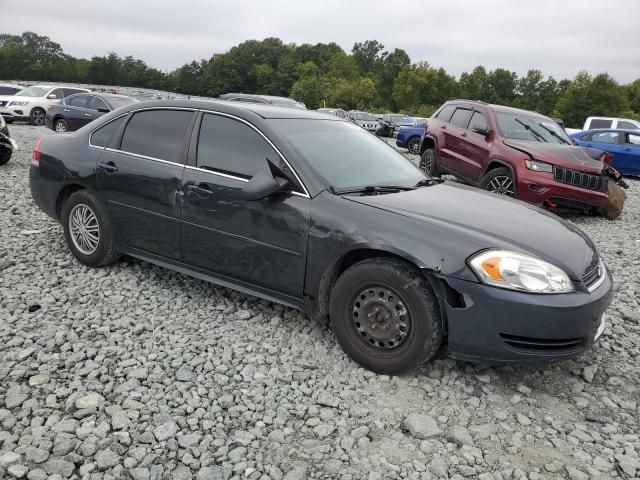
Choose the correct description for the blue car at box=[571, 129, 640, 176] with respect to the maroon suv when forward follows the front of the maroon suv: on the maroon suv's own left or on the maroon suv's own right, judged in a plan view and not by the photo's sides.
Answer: on the maroon suv's own left

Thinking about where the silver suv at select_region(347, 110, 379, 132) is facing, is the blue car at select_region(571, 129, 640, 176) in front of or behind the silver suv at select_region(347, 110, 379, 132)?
in front

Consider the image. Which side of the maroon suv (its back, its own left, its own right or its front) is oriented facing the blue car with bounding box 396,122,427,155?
back

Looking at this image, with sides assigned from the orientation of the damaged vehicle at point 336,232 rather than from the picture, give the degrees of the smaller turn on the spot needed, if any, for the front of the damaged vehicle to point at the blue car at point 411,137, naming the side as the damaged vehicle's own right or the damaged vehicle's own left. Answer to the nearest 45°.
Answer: approximately 135° to the damaged vehicle's own left

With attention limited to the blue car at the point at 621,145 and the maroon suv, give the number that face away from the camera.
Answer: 0

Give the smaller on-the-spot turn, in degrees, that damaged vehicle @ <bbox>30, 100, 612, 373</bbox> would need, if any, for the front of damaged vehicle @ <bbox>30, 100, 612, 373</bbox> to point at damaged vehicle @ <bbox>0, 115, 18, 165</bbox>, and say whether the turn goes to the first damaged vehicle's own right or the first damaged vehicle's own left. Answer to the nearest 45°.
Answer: approximately 180°
